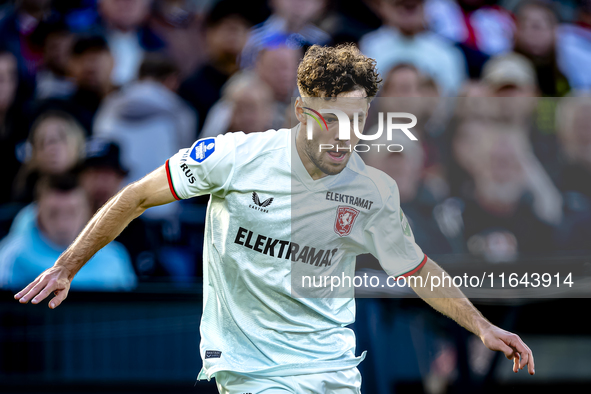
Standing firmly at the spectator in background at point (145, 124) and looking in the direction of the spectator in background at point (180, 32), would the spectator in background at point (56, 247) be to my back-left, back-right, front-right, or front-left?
back-left

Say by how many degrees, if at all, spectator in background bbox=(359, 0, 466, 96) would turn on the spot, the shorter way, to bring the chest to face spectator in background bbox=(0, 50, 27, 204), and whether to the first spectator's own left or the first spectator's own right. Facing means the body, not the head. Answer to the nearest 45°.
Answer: approximately 90° to the first spectator's own right

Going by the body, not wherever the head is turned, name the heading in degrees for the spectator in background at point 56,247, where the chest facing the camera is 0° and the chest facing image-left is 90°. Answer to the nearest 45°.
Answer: approximately 0°

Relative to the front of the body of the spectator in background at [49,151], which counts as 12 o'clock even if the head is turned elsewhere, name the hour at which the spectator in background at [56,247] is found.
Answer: the spectator in background at [56,247] is roughly at 12 o'clock from the spectator in background at [49,151].

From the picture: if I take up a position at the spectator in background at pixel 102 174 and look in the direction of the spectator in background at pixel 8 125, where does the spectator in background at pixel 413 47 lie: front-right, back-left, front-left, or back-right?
back-right

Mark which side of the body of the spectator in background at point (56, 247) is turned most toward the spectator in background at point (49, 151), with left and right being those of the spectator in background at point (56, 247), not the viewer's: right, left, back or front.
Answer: back

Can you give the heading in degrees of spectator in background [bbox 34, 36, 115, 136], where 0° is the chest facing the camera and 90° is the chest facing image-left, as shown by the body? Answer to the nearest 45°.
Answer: approximately 0°

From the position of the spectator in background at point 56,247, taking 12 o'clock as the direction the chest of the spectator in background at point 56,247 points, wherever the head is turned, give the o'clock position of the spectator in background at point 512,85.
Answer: the spectator in background at point 512,85 is roughly at 9 o'clock from the spectator in background at point 56,247.
